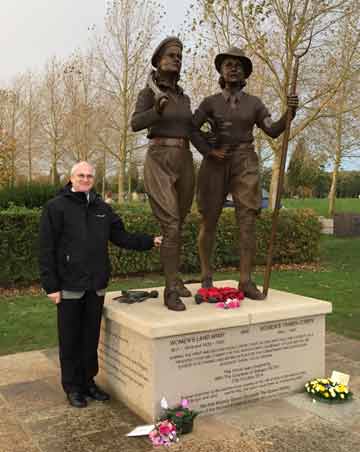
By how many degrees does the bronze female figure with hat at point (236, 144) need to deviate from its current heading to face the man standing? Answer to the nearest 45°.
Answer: approximately 45° to its right

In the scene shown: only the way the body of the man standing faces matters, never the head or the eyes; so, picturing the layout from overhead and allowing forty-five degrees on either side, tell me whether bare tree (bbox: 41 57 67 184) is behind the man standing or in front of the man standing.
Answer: behind

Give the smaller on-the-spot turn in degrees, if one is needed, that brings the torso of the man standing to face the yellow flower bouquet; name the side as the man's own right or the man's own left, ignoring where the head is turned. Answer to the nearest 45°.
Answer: approximately 45° to the man's own left

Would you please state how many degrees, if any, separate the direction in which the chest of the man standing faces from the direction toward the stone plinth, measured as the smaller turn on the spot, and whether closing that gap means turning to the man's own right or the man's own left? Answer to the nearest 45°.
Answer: approximately 45° to the man's own left

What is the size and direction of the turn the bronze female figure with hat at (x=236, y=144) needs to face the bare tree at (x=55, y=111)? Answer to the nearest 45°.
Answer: approximately 135° to its right

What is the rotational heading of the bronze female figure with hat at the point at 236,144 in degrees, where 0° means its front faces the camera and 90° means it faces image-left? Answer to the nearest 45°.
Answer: approximately 0°

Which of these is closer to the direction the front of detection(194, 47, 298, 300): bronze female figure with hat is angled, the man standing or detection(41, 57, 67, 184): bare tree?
the man standing

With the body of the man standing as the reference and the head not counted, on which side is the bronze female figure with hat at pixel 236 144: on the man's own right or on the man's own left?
on the man's own left
